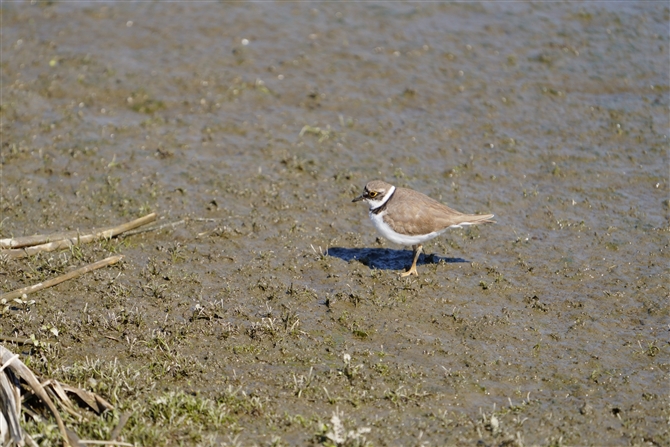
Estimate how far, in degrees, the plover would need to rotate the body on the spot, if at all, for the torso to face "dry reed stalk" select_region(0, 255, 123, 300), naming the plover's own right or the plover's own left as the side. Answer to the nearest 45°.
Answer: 0° — it already faces it

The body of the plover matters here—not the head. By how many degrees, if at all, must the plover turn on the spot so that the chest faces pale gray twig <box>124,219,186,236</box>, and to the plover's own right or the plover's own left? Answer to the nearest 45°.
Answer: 0° — it already faces it

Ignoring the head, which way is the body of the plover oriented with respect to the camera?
to the viewer's left
